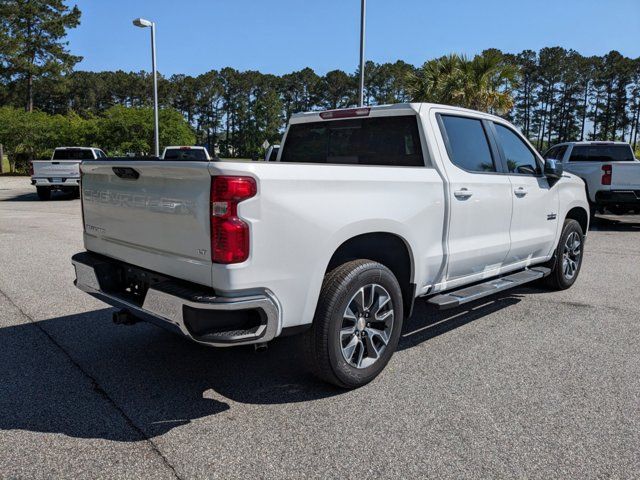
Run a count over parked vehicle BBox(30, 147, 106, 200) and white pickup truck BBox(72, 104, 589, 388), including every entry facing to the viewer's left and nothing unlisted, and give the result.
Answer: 0

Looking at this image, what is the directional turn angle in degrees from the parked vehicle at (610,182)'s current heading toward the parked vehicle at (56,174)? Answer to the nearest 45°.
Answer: approximately 45° to its left

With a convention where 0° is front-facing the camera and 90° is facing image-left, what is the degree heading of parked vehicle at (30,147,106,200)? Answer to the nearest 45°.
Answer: approximately 225°

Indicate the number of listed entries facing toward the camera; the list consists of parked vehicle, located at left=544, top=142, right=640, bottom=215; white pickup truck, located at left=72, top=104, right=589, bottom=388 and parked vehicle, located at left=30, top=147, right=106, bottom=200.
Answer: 0

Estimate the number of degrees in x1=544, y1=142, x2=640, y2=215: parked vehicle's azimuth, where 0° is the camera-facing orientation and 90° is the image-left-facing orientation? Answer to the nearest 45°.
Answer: approximately 135°

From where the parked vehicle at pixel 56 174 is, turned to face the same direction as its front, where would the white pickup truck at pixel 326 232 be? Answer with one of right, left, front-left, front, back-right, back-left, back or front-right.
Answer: back-right

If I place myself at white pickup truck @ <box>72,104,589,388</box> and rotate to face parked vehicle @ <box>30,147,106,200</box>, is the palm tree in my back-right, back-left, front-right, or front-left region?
front-right

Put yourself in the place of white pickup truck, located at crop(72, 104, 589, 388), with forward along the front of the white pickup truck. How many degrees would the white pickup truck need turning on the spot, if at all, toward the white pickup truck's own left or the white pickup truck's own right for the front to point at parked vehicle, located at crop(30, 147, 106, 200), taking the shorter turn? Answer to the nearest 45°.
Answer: approximately 90° to the white pickup truck's own left

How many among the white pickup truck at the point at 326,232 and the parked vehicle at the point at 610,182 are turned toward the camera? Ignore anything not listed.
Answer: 0

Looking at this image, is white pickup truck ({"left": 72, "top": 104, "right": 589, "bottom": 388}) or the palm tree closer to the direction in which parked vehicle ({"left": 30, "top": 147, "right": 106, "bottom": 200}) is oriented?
the palm tree

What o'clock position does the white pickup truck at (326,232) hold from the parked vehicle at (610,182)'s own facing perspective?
The white pickup truck is roughly at 8 o'clock from the parked vehicle.

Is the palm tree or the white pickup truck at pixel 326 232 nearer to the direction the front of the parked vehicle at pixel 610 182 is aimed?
the palm tree

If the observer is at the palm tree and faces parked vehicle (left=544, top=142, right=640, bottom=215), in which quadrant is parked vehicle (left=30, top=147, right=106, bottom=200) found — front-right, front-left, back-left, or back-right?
front-right

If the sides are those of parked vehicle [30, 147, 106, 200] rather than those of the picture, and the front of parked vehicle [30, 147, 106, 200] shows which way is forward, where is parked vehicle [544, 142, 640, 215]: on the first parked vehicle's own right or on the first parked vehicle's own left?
on the first parked vehicle's own right

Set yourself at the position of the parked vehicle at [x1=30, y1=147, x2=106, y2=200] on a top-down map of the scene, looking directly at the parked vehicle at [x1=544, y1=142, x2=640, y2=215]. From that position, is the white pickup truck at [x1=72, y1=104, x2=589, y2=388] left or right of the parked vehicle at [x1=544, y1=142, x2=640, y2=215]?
right

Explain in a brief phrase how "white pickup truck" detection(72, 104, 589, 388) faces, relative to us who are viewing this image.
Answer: facing away from the viewer and to the right of the viewer
